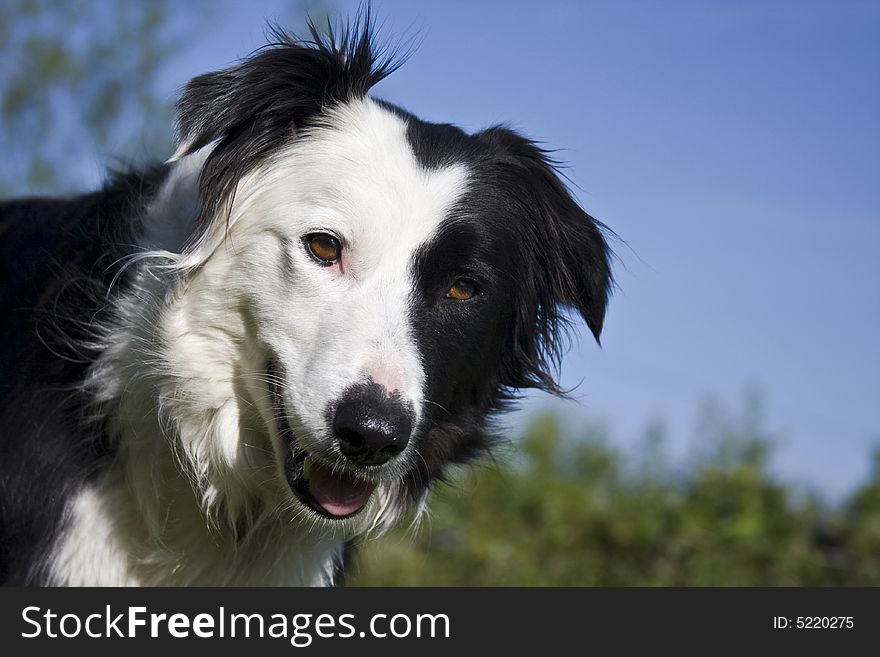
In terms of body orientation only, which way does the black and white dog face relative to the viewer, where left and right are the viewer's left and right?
facing the viewer and to the right of the viewer
